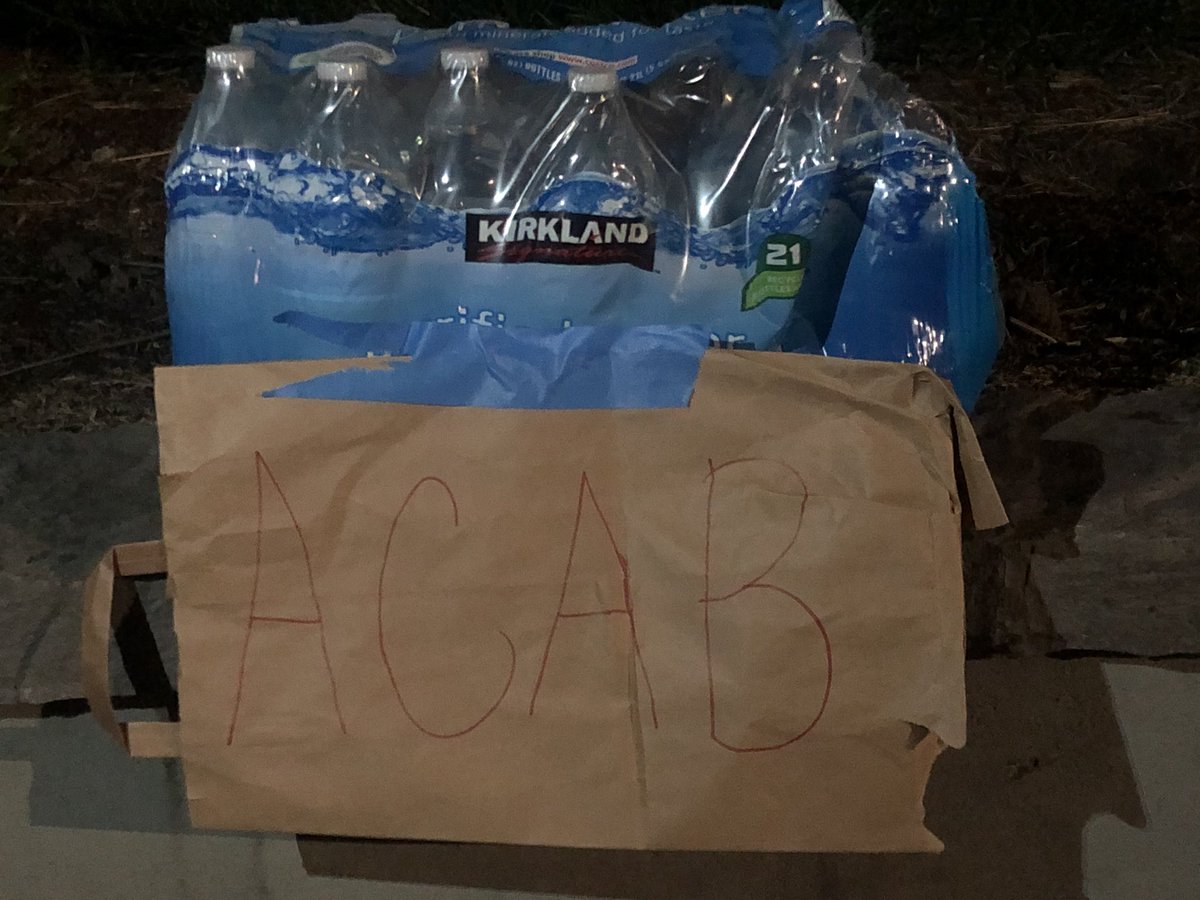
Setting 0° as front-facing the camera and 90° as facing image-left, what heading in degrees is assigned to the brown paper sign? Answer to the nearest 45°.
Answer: approximately 0°
